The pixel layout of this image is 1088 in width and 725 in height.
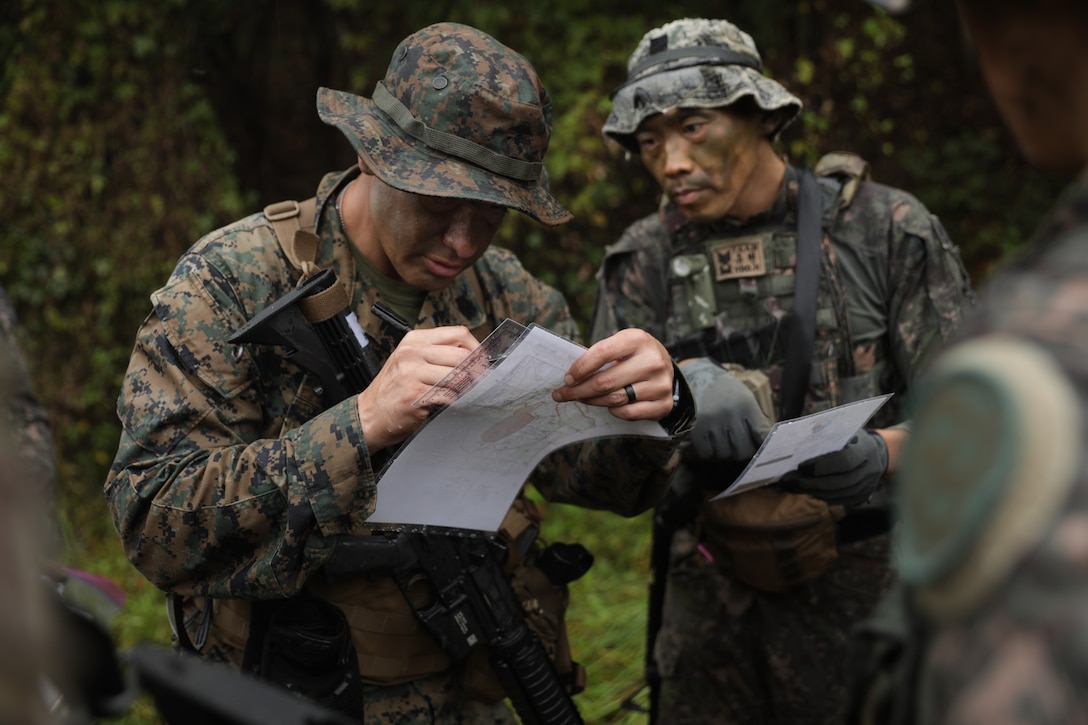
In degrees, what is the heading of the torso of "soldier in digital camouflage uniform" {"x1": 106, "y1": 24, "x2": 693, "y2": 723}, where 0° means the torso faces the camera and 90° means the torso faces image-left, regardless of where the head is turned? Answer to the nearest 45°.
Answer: approximately 315°

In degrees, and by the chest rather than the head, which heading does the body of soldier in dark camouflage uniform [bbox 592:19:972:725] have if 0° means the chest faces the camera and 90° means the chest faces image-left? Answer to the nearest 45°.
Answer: approximately 45°

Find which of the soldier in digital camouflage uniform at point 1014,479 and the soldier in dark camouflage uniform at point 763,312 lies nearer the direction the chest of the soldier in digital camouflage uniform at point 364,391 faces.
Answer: the soldier in digital camouflage uniform

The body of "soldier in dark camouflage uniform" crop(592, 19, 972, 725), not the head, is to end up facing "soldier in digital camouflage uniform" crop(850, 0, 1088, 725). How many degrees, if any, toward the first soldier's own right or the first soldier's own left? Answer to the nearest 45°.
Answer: approximately 45° to the first soldier's own left

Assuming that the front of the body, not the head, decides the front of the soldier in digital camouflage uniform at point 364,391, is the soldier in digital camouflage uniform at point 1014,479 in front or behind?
in front

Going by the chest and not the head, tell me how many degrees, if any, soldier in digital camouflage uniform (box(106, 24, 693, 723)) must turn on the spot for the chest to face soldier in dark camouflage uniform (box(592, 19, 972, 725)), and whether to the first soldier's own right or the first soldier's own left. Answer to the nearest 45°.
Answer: approximately 90° to the first soldier's own left

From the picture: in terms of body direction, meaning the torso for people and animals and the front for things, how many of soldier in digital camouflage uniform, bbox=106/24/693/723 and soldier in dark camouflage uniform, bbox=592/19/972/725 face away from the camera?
0

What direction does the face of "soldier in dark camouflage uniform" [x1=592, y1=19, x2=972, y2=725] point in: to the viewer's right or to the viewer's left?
to the viewer's left
